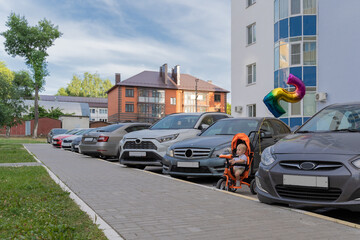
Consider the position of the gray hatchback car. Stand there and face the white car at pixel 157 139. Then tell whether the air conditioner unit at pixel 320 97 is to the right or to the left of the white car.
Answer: right

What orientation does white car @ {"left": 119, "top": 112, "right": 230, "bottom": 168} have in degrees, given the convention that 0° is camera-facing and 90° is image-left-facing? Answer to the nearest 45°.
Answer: approximately 45°

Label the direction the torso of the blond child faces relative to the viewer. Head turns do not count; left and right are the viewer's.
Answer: facing the viewer and to the left of the viewer

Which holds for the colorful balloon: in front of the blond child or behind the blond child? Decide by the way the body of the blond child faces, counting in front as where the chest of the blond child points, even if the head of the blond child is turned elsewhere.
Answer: behind

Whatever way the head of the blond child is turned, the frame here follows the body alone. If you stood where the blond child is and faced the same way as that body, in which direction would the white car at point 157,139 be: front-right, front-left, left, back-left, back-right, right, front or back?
right

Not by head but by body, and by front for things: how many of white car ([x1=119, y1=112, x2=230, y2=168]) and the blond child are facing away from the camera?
0

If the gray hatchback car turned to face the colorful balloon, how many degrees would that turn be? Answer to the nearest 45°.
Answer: approximately 135° to its right

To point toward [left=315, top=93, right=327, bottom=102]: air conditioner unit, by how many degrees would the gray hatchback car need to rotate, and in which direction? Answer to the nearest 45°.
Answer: approximately 135° to its right

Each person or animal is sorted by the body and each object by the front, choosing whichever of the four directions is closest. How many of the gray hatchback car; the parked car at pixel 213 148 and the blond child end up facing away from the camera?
0

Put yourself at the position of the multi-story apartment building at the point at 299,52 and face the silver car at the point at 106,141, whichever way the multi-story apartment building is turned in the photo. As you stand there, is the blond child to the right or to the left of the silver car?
left

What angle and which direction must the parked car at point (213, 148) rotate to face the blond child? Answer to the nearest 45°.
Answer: approximately 45° to its left

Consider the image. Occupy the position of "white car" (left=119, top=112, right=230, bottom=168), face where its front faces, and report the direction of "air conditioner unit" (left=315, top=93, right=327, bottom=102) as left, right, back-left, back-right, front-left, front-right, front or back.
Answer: back
